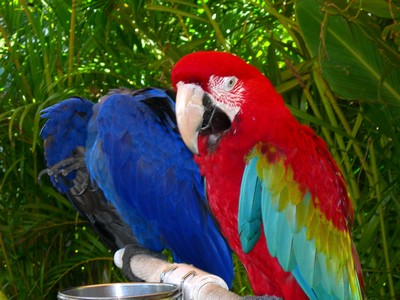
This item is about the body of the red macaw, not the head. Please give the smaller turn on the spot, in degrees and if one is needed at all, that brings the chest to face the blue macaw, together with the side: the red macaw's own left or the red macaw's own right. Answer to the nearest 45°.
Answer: approximately 90° to the red macaw's own right

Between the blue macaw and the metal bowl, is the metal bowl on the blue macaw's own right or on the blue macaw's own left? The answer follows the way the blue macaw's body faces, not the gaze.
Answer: on the blue macaw's own left

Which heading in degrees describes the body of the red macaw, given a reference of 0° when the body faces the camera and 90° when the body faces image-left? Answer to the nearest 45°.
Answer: approximately 45°
